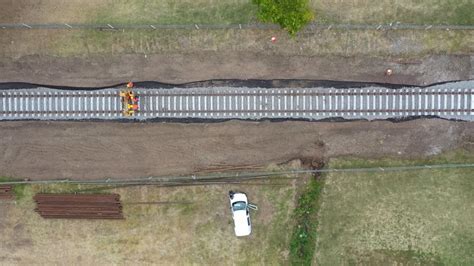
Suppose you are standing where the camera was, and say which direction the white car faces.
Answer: facing away from the viewer
